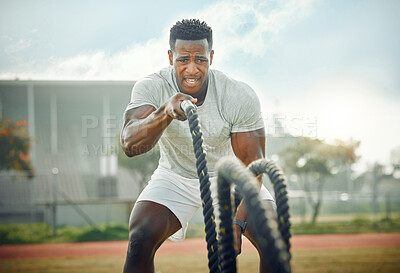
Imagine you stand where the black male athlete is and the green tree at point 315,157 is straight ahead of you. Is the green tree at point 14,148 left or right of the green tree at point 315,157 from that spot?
left

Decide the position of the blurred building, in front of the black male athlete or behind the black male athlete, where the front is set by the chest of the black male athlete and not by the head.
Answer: behind

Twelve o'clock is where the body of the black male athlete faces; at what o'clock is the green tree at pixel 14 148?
The green tree is roughly at 5 o'clock from the black male athlete.

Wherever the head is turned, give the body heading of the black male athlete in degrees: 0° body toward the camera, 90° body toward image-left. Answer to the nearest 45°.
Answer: approximately 0°

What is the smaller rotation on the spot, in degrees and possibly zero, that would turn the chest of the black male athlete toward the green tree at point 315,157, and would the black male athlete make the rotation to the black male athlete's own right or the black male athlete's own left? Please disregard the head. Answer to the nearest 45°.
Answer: approximately 180°
